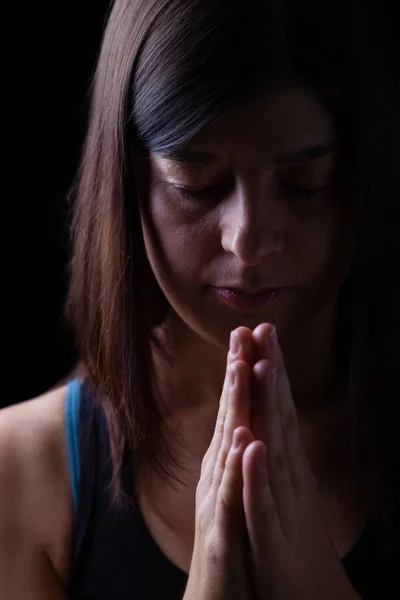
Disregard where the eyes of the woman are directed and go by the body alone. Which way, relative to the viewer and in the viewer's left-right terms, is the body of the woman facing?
facing the viewer
